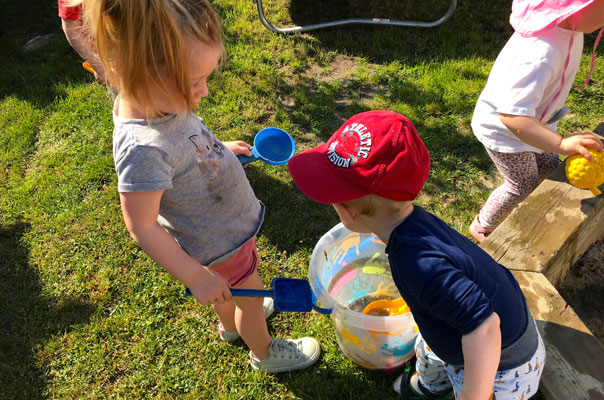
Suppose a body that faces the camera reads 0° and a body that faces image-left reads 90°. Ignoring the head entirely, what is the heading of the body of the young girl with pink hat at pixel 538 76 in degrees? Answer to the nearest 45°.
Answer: approximately 270°

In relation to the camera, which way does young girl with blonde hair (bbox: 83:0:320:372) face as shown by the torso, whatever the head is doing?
to the viewer's right

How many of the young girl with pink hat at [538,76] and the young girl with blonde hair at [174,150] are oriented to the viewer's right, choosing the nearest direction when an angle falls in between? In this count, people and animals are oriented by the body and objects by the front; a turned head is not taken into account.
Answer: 2

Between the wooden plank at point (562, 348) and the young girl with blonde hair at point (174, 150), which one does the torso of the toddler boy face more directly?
the young girl with blonde hair

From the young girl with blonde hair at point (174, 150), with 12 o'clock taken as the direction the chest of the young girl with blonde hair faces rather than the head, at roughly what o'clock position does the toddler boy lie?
The toddler boy is roughly at 1 o'clock from the young girl with blonde hair.

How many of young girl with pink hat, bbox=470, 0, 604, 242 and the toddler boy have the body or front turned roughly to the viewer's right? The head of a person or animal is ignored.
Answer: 1

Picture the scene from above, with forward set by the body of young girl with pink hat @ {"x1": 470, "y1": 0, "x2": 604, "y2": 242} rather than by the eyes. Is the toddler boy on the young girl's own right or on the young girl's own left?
on the young girl's own right

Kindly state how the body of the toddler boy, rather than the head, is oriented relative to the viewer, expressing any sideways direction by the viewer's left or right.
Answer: facing to the left of the viewer

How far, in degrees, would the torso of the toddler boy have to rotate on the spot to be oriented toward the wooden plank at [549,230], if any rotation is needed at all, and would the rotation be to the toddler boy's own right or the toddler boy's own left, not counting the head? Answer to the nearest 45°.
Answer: approximately 135° to the toddler boy's own right

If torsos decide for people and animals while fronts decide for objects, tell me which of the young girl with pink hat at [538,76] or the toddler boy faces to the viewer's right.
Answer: the young girl with pink hat

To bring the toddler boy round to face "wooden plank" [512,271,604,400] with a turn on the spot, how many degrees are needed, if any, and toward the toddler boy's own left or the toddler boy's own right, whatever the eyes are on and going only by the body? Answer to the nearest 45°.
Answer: approximately 135° to the toddler boy's own right

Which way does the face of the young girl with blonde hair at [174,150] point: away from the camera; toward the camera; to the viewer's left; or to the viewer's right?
to the viewer's right
